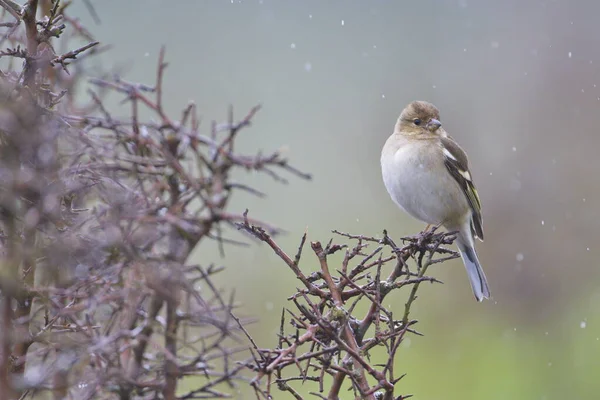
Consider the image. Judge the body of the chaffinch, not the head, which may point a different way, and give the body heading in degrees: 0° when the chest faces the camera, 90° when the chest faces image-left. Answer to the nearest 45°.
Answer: approximately 45°

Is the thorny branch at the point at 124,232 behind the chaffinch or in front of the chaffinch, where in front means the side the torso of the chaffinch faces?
in front
